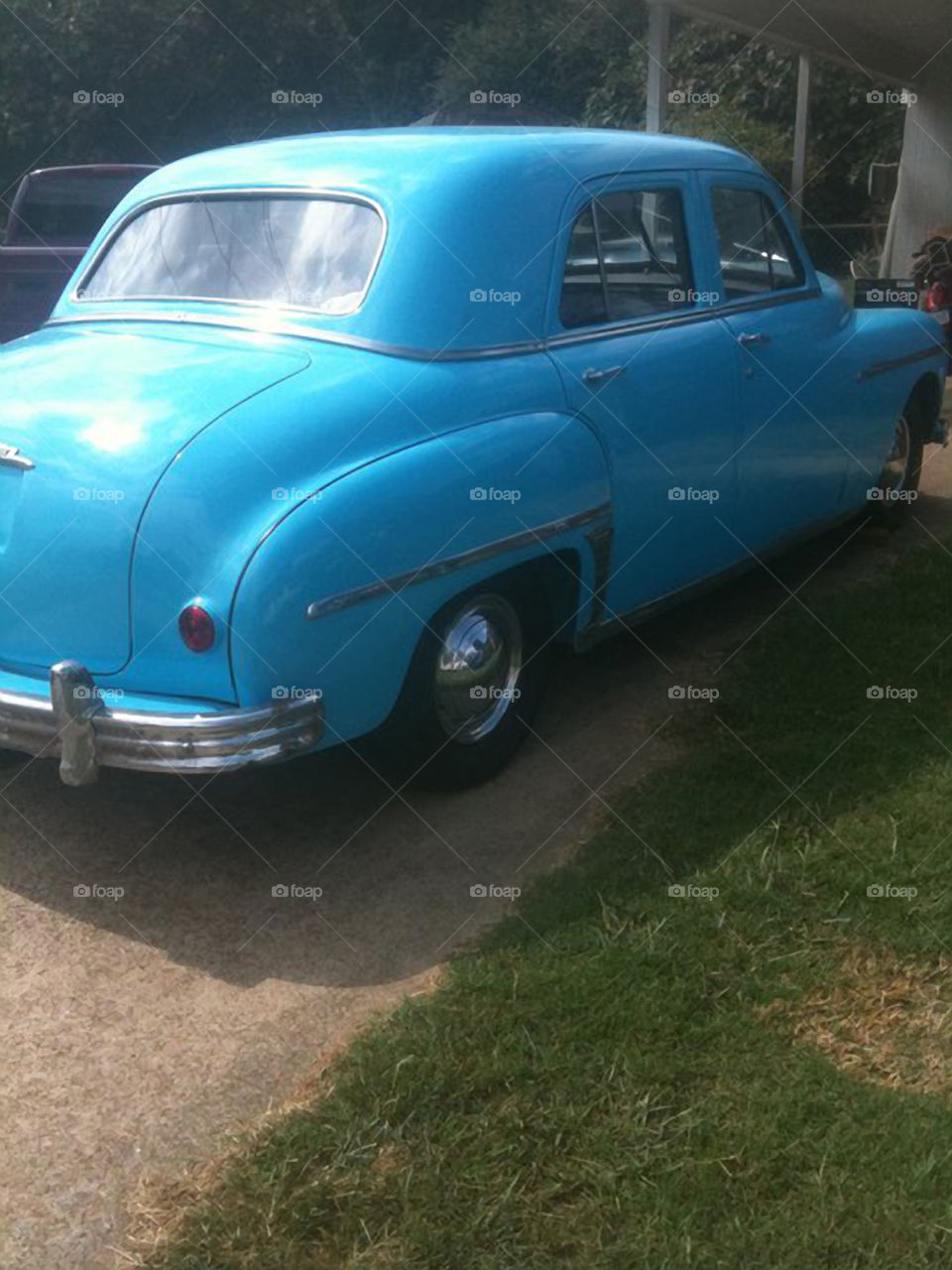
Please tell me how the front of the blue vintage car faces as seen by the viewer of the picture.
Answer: facing away from the viewer and to the right of the viewer

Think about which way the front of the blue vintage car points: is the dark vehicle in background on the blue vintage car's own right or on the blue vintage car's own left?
on the blue vintage car's own left
